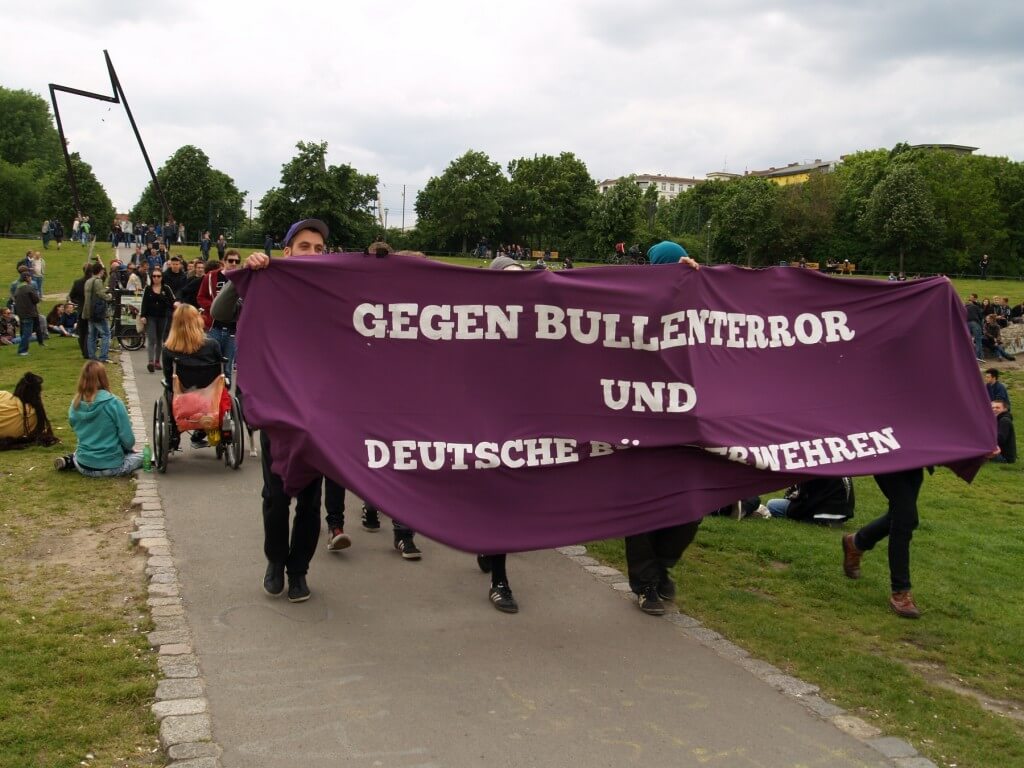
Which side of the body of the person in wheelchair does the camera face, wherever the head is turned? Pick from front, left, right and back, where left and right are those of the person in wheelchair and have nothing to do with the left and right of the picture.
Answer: back

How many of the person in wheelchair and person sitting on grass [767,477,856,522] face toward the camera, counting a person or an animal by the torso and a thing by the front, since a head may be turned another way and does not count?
0

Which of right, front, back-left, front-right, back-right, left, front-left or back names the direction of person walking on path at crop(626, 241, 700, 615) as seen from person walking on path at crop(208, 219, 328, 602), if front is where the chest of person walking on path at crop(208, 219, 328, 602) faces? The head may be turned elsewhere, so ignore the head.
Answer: left

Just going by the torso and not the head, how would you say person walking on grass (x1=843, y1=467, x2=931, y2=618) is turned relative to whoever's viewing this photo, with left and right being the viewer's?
facing the viewer and to the right of the viewer

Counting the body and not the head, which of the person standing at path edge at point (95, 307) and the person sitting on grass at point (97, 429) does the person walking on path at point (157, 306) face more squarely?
the person sitting on grass

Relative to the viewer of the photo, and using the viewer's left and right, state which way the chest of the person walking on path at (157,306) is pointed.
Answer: facing the viewer

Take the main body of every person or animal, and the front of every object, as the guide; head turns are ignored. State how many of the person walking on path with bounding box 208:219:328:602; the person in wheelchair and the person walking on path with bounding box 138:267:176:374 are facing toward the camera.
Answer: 2

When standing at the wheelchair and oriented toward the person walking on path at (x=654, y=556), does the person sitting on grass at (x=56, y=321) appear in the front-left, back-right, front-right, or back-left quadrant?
back-left

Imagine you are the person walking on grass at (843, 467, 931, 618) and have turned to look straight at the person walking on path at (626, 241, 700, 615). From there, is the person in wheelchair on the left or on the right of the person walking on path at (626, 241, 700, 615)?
right

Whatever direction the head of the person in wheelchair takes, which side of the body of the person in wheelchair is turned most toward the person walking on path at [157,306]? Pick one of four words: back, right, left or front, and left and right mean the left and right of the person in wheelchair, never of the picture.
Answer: front

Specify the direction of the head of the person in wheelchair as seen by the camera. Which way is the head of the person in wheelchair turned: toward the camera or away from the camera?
away from the camera

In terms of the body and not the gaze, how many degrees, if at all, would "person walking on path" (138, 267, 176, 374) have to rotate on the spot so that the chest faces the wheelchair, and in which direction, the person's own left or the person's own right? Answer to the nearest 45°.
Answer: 0° — they already face it

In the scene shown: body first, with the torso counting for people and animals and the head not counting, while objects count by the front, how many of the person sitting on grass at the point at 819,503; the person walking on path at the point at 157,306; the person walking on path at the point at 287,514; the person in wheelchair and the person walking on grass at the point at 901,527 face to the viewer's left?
1

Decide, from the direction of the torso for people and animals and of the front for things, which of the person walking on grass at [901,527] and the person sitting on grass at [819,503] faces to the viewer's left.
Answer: the person sitting on grass

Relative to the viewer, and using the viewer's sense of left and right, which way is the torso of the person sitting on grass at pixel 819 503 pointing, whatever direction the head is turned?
facing to the left of the viewer

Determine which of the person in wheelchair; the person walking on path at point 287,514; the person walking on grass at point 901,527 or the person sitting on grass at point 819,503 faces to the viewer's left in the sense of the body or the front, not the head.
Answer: the person sitting on grass

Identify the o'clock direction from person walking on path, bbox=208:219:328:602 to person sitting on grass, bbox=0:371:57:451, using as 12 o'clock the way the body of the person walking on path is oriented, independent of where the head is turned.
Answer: The person sitting on grass is roughly at 5 o'clock from the person walking on path.

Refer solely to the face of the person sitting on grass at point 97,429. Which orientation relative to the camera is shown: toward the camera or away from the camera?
away from the camera

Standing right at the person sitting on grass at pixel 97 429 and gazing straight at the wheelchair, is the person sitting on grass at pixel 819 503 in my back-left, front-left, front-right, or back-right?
front-right

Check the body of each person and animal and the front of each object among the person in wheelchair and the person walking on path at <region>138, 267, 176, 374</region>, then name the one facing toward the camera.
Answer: the person walking on path
